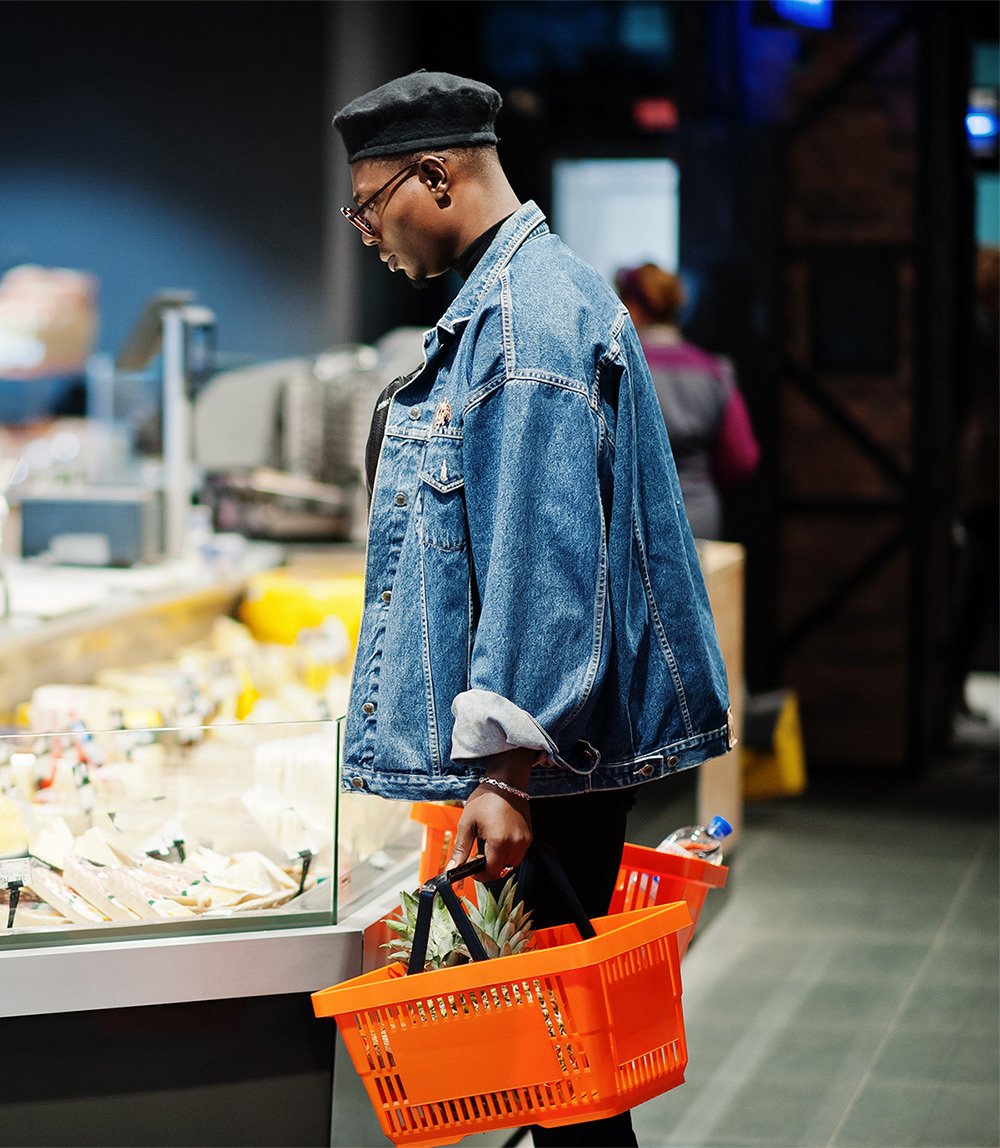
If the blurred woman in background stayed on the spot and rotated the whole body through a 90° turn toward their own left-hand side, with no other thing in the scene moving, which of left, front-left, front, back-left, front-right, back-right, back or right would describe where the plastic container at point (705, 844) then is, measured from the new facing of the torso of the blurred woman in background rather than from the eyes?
left

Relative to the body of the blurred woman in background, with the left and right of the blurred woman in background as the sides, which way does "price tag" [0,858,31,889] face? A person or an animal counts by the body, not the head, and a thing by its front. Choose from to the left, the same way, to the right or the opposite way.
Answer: the opposite way

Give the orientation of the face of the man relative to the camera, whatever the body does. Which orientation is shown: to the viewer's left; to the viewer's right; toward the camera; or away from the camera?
to the viewer's left

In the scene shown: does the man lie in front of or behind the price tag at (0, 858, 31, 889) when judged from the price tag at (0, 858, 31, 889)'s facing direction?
in front

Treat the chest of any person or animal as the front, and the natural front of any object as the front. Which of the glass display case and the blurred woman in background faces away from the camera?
the blurred woman in background

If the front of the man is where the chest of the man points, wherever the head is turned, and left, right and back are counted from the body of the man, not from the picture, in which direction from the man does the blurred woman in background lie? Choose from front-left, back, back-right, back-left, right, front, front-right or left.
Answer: right

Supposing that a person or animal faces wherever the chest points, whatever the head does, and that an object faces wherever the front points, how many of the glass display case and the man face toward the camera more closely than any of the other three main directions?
1

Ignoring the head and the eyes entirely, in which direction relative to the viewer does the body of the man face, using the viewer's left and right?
facing to the left of the viewer

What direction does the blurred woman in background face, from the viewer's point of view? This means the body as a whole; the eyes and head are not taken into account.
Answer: away from the camera

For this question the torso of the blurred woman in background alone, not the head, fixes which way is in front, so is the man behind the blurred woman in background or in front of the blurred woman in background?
behind

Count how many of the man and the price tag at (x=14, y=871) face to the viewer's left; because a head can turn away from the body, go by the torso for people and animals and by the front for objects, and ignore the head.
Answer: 1
